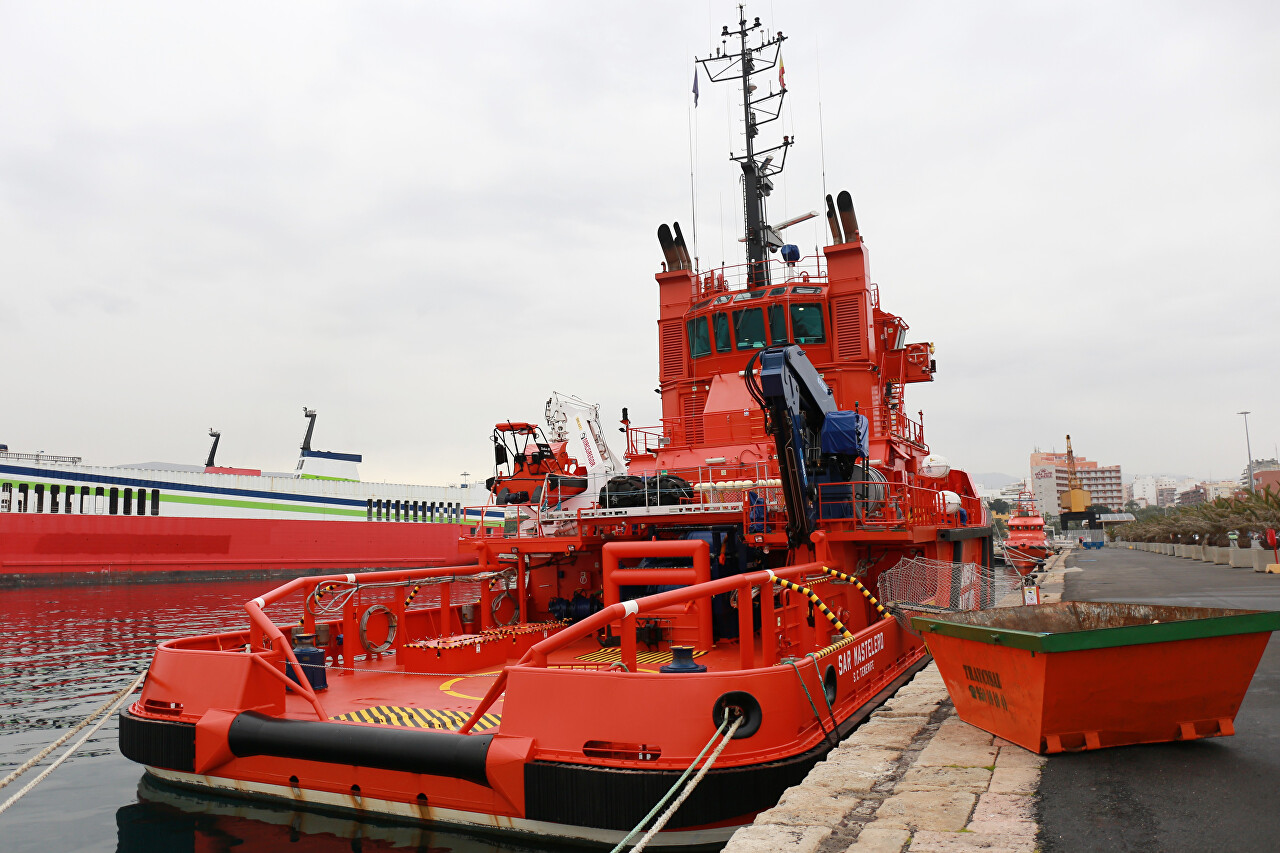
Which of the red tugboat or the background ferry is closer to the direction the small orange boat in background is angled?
the red tugboat

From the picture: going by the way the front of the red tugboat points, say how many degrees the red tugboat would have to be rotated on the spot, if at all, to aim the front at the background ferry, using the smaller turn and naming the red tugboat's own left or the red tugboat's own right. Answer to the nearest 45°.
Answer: approximately 90° to the red tugboat's own left

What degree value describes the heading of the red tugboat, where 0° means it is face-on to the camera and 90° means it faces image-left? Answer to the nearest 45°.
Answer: approximately 225°

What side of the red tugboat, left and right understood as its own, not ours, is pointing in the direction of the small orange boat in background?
front

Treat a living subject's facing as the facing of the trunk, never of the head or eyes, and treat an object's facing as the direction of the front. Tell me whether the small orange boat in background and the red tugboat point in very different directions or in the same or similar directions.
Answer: very different directions

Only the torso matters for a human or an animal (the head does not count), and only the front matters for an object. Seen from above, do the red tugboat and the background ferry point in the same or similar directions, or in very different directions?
very different directions

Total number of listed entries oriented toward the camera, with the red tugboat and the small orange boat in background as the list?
1

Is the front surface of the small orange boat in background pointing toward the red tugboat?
yes

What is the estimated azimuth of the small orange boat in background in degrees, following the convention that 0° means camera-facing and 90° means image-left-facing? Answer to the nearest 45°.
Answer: approximately 0°

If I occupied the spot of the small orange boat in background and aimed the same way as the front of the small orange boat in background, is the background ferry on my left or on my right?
on my right
